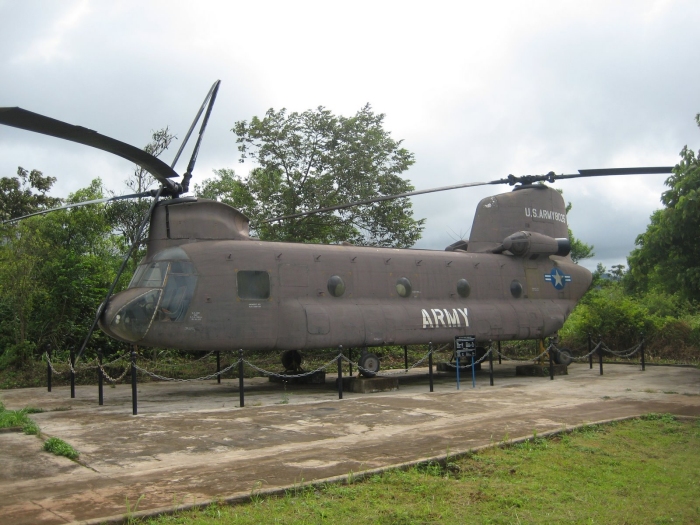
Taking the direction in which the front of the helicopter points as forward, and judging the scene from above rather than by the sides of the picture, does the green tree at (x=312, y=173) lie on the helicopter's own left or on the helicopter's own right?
on the helicopter's own right

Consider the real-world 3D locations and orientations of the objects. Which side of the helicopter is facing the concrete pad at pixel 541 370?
back

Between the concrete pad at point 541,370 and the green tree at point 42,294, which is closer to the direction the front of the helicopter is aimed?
the green tree

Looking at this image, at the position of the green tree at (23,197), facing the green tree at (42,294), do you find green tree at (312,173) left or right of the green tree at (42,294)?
left

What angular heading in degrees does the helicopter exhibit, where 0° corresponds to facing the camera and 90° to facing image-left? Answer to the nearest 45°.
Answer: approximately 45°

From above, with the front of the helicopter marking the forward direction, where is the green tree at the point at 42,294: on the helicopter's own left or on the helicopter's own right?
on the helicopter's own right
